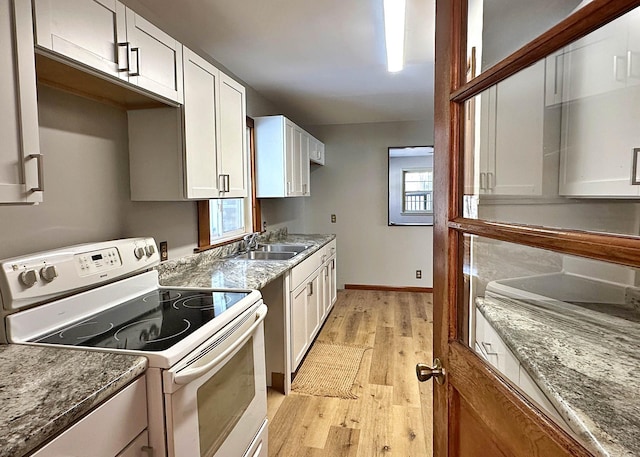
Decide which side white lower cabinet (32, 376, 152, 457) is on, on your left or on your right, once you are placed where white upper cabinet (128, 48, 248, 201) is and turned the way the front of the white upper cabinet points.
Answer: on your right

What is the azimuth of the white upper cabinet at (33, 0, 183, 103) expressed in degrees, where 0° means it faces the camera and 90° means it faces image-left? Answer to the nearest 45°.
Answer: approximately 315°

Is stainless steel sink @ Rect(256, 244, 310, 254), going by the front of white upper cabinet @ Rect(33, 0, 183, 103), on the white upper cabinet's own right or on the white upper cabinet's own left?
on the white upper cabinet's own left

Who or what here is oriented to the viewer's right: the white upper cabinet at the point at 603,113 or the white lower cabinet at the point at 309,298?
the white lower cabinet

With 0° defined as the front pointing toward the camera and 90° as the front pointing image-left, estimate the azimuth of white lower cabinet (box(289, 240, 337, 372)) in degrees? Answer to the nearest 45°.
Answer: approximately 270°

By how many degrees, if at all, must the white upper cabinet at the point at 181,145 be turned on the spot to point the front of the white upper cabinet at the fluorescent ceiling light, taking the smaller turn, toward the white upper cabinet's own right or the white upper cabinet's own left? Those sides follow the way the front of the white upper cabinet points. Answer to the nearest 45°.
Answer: approximately 45° to the white upper cabinet's own left

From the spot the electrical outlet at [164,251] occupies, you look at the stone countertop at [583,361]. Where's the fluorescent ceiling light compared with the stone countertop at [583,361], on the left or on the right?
left

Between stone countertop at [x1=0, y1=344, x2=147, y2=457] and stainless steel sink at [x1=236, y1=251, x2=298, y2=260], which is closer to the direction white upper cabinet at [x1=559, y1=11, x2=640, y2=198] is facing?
the stone countertop

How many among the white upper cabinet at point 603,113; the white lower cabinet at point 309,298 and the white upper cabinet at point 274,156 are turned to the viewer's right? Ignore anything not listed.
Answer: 2

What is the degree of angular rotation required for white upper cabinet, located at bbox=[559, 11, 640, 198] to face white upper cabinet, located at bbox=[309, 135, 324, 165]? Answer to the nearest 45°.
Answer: approximately 90° to its right

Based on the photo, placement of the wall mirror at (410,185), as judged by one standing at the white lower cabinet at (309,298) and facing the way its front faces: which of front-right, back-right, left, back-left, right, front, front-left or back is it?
front-left

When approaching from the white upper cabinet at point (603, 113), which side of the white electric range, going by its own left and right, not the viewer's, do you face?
front

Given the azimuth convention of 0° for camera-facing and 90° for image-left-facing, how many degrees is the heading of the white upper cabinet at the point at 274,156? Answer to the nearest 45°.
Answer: approximately 270°

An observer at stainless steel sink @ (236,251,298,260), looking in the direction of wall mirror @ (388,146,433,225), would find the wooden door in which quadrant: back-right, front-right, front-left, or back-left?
back-right

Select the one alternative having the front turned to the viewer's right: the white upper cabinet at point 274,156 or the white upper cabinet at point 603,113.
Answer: the white upper cabinet at point 274,156
